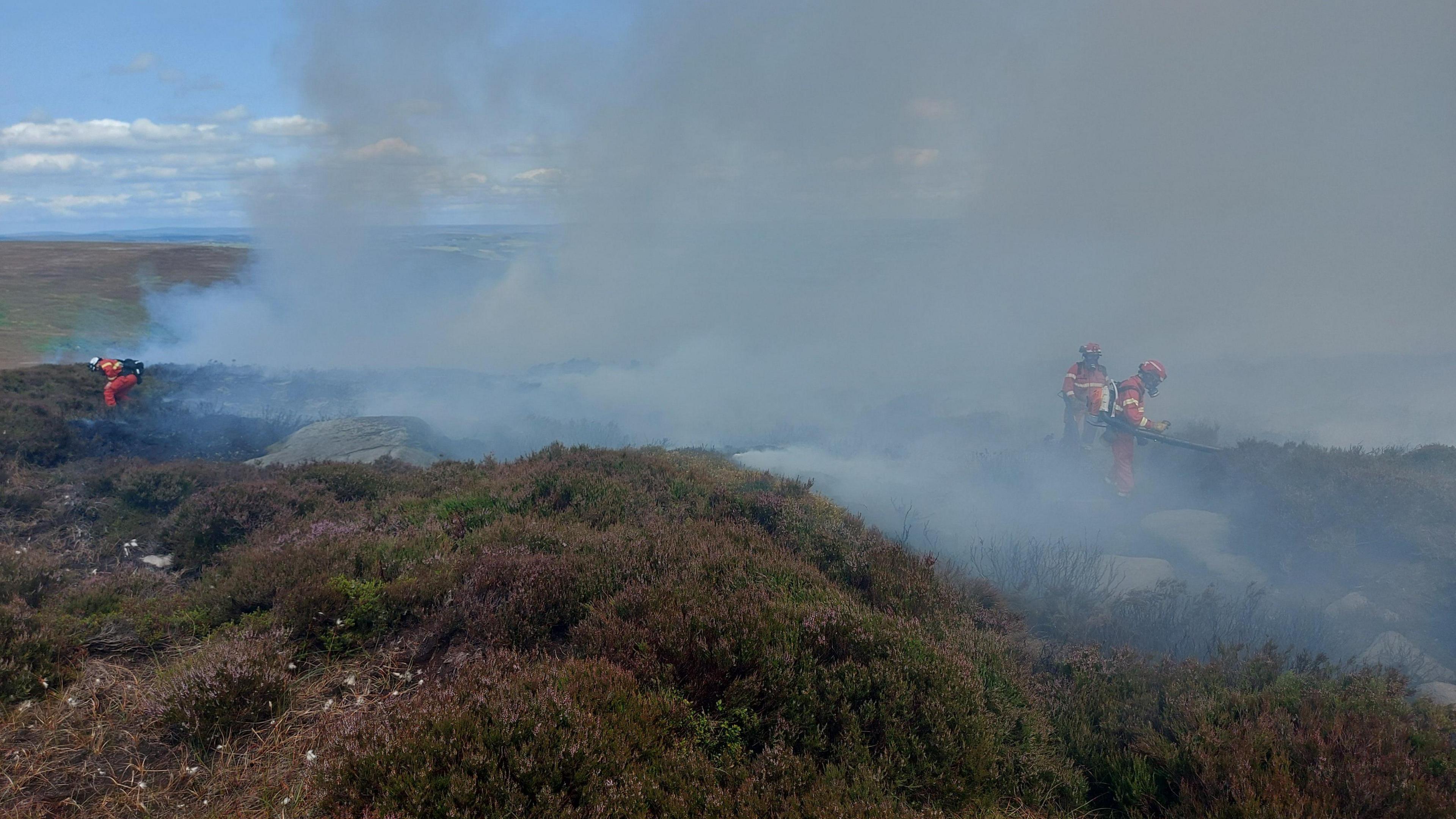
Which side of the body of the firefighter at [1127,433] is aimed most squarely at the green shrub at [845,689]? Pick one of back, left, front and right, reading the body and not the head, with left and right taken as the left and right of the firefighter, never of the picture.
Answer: right

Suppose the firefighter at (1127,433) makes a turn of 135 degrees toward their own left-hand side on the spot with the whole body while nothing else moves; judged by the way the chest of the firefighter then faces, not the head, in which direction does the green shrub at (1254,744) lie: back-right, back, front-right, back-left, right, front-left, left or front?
back-left

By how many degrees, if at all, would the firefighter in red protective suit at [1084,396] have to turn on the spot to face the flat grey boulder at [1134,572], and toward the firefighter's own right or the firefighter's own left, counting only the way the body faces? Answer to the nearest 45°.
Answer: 0° — they already face it

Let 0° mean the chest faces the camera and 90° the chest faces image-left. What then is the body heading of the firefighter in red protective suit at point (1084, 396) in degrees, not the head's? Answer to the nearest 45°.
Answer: approximately 0°

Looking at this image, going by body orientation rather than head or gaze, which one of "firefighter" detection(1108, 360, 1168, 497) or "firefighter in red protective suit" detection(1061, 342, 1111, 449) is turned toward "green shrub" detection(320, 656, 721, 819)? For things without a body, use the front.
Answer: the firefighter in red protective suit

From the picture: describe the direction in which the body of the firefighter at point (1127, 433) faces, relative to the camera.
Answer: to the viewer's right

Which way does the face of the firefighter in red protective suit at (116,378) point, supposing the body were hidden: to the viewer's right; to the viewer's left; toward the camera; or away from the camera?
to the viewer's left

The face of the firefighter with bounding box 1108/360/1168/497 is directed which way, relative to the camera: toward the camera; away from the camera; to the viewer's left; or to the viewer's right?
to the viewer's right

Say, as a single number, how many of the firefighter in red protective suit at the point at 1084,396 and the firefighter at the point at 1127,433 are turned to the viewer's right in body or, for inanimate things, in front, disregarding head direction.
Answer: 1

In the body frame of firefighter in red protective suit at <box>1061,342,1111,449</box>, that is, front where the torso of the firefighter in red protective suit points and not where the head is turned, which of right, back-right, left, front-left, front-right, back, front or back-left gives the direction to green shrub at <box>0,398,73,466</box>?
front-right

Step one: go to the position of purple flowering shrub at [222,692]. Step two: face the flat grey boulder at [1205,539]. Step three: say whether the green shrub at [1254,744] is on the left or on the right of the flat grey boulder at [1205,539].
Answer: right

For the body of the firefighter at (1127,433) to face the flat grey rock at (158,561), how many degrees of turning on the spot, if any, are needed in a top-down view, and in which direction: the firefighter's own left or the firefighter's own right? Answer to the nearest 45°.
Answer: approximately 135° to the firefighter's own right

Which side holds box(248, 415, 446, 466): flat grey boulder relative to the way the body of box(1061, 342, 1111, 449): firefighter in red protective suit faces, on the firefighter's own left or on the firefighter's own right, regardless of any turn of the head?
on the firefighter's own right
